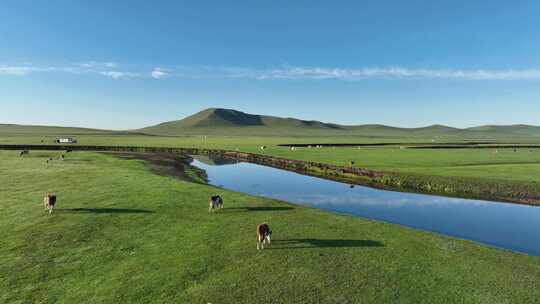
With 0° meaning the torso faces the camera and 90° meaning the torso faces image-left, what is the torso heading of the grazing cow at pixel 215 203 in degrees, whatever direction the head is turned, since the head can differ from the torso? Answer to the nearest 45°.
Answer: approximately 45°

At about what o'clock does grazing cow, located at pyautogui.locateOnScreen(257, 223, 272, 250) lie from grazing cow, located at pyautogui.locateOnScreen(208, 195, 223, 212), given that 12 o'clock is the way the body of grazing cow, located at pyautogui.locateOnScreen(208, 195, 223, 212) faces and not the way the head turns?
grazing cow, located at pyautogui.locateOnScreen(257, 223, 272, 250) is roughly at 10 o'clock from grazing cow, located at pyautogui.locateOnScreen(208, 195, 223, 212).

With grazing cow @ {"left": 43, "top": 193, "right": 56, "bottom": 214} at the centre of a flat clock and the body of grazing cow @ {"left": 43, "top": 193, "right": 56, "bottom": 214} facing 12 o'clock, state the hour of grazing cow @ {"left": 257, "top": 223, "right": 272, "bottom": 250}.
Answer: grazing cow @ {"left": 257, "top": 223, "right": 272, "bottom": 250} is roughly at 11 o'clock from grazing cow @ {"left": 43, "top": 193, "right": 56, "bottom": 214}.

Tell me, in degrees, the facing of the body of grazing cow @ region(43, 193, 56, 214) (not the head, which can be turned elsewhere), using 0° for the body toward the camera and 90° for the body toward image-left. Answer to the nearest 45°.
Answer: approximately 0°

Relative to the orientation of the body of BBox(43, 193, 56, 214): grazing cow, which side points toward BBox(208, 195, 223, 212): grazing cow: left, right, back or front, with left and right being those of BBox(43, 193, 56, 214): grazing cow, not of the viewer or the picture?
left
